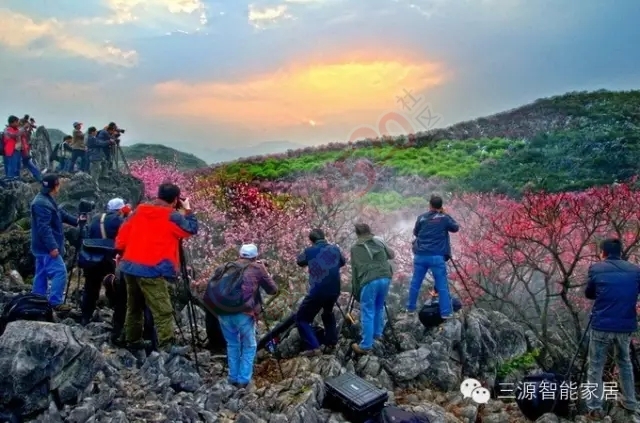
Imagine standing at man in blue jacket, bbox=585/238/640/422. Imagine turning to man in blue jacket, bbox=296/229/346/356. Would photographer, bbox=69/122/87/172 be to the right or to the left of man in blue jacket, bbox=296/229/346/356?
right

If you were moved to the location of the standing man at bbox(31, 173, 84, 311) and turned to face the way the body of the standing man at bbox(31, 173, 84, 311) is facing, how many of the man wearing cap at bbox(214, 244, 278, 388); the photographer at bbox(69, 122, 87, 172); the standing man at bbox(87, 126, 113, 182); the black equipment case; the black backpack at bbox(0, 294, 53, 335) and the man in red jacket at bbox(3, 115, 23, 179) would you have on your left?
3

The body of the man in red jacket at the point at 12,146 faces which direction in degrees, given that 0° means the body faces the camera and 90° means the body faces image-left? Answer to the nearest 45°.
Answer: approximately 270°

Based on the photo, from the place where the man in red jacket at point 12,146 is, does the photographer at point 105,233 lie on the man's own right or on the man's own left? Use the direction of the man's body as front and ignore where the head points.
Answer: on the man's own right

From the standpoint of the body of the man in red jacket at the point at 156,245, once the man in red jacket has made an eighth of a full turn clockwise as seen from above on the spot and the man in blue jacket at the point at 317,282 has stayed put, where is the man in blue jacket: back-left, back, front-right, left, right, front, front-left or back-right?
front

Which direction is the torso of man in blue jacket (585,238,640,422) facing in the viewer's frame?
away from the camera

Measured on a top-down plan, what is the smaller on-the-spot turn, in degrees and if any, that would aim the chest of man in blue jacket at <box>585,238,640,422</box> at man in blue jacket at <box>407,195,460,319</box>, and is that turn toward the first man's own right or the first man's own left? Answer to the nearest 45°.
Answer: approximately 90° to the first man's own left

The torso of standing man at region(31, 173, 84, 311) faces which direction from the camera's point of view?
to the viewer's right

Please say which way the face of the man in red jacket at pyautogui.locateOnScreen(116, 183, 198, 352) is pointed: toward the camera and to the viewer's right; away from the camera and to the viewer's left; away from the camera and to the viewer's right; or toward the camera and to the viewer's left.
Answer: away from the camera and to the viewer's right

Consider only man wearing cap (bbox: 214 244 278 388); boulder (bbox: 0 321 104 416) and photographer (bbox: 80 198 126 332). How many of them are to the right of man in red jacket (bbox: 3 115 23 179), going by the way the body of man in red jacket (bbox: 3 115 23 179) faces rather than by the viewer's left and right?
3

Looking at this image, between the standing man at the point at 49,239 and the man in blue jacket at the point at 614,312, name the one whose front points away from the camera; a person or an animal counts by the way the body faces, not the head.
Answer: the man in blue jacket

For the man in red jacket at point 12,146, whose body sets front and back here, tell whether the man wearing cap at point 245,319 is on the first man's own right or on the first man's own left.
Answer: on the first man's own right
